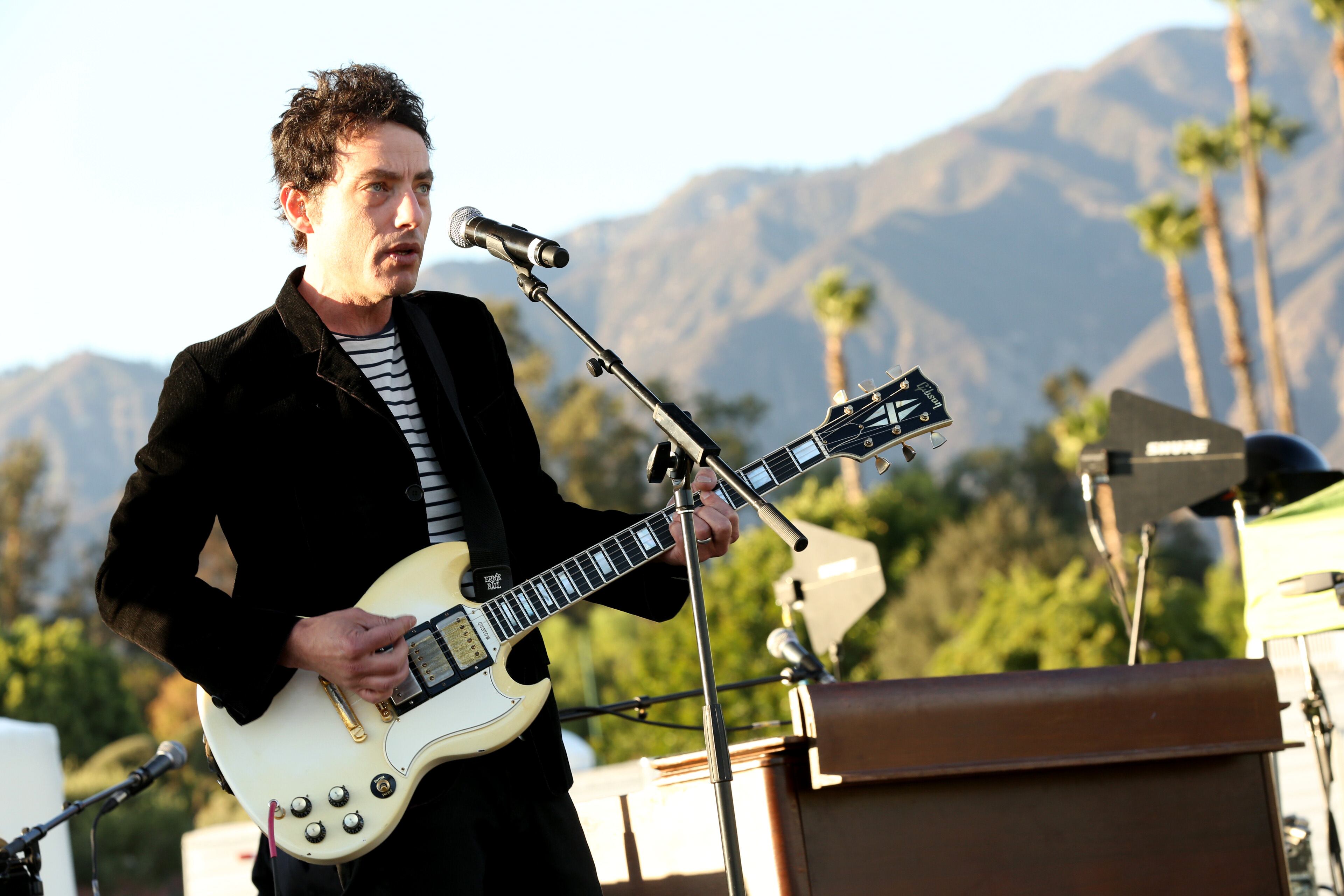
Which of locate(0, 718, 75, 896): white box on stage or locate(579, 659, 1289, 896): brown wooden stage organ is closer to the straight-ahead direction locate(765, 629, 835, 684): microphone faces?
the white box on stage

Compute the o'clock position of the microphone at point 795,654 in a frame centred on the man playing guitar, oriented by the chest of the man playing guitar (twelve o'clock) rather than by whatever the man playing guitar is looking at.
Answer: The microphone is roughly at 9 o'clock from the man playing guitar.

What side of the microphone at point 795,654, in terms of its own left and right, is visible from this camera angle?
left

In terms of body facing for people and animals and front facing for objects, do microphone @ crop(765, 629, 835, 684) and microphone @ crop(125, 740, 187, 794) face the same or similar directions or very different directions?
very different directions

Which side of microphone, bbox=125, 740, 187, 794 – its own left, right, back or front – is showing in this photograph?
right

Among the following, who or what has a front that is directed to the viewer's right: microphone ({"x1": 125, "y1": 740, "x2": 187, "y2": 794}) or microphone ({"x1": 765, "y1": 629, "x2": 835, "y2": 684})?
microphone ({"x1": 125, "y1": 740, "x2": 187, "y2": 794})

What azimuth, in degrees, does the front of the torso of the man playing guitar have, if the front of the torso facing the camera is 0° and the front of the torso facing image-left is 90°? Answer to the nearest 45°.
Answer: approximately 315°
